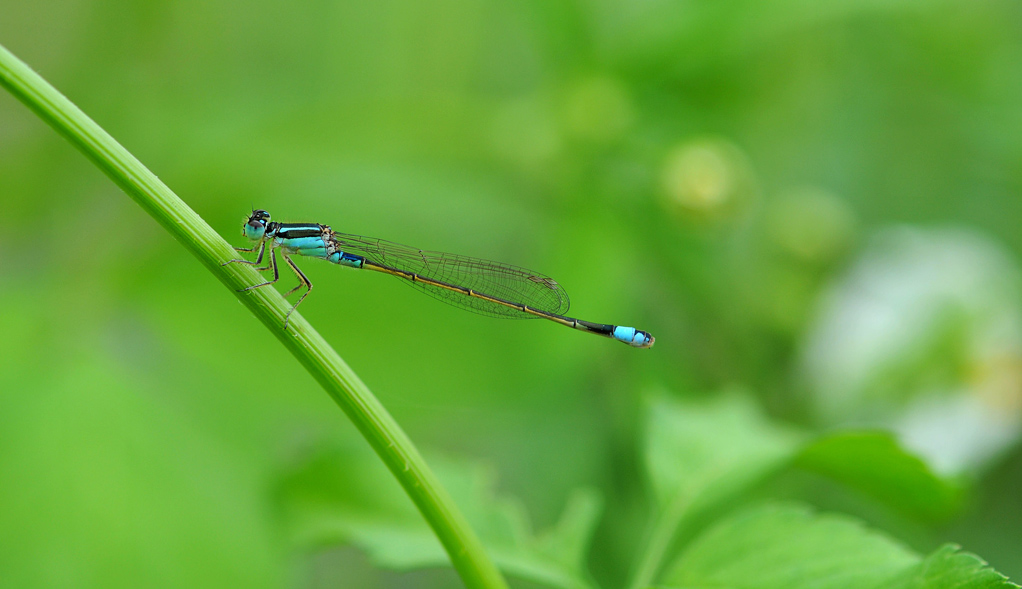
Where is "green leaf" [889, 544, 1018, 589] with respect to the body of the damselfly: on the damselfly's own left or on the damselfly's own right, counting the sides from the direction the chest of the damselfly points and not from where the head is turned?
on the damselfly's own left

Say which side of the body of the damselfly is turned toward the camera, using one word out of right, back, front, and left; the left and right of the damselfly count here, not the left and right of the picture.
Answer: left

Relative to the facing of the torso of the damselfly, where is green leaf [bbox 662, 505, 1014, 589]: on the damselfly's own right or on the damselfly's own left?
on the damselfly's own left
